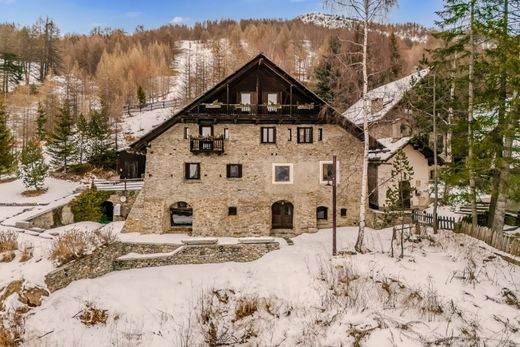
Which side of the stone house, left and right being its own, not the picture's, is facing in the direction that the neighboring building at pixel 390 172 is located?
left

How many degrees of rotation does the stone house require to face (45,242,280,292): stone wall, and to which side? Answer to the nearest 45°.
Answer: approximately 45° to its right

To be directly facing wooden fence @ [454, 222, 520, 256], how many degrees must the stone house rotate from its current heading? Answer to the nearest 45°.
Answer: approximately 45° to its left

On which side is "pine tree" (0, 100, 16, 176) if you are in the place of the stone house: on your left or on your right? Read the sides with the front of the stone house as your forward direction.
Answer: on your right

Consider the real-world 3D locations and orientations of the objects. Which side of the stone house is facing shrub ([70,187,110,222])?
right

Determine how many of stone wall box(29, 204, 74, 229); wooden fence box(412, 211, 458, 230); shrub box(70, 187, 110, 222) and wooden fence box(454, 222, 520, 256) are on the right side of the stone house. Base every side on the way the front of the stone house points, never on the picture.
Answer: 2

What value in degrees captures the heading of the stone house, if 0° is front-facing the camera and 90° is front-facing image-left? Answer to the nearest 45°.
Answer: approximately 0°

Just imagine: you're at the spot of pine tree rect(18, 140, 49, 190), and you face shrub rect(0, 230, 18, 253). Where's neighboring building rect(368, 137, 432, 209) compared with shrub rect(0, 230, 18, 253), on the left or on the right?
left

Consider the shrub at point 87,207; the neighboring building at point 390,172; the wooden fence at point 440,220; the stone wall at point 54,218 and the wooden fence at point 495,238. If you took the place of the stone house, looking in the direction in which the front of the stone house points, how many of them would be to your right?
2

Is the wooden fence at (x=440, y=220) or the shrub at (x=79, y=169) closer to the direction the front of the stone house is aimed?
the wooden fence

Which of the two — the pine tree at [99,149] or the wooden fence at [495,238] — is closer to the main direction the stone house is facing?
the wooden fence

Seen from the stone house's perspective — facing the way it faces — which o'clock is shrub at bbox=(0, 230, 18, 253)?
The shrub is roughly at 2 o'clock from the stone house.

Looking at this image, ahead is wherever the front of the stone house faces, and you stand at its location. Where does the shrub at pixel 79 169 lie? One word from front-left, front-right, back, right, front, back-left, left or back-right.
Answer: back-right
